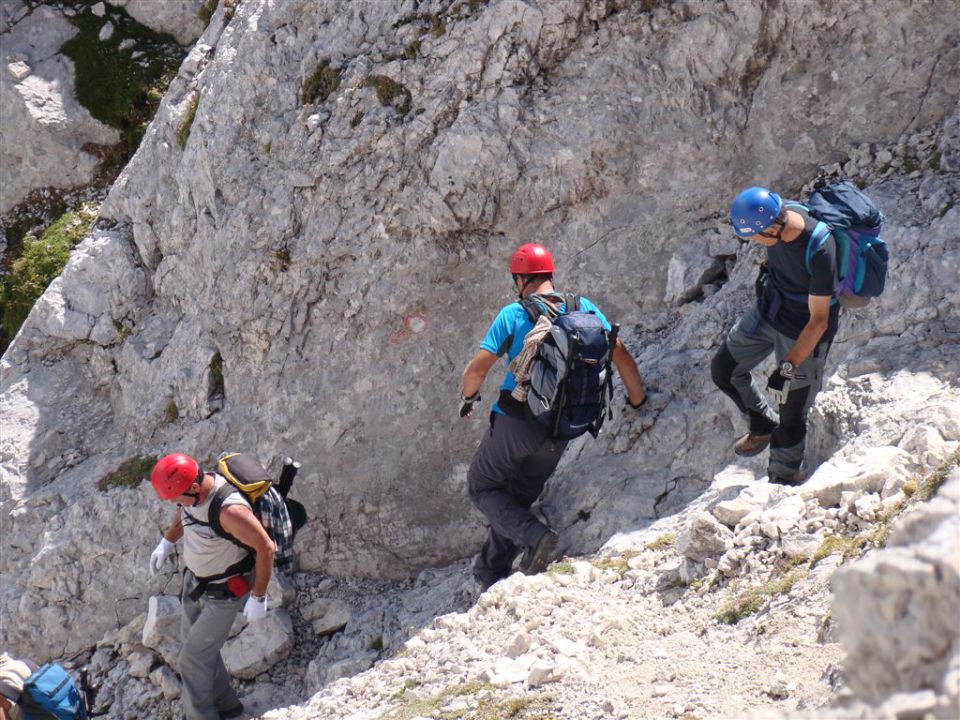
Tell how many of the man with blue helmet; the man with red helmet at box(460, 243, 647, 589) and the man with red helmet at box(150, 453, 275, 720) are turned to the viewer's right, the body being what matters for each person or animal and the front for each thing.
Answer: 0

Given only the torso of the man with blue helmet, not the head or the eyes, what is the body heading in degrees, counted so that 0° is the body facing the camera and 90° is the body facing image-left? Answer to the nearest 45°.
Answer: approximately 45°

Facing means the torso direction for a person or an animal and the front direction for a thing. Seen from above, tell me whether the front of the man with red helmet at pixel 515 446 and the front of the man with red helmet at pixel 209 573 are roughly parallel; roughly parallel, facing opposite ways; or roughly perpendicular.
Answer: roughly perpendicular

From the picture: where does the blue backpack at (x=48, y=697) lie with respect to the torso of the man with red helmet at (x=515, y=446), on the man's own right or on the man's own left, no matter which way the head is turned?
on the man's own left

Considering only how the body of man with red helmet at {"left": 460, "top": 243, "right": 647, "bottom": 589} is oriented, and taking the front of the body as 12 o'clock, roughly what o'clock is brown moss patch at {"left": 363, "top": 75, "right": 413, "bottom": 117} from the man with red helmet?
The brown moss patch is roughly at 1 o'clock from the man with red helmet.

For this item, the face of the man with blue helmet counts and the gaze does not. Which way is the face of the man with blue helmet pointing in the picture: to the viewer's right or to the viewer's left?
to the viewer's left

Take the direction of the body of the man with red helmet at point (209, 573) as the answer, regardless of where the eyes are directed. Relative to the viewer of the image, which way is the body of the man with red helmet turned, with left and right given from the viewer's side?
facing the viewer and to the left of the viewer

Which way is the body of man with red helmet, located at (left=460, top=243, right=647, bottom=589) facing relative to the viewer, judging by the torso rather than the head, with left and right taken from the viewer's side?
facing away from the viewer and to the left of the viewer

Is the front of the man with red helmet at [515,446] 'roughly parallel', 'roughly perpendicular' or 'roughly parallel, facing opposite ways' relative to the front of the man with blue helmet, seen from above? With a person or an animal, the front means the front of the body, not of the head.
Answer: roughly perpendicular

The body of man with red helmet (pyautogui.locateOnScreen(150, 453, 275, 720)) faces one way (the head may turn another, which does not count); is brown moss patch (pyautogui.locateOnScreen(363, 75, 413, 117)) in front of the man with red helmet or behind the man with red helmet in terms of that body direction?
behind

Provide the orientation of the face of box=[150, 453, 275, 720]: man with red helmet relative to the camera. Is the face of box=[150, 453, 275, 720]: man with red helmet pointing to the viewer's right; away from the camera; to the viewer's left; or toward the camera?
to the viewer's left
